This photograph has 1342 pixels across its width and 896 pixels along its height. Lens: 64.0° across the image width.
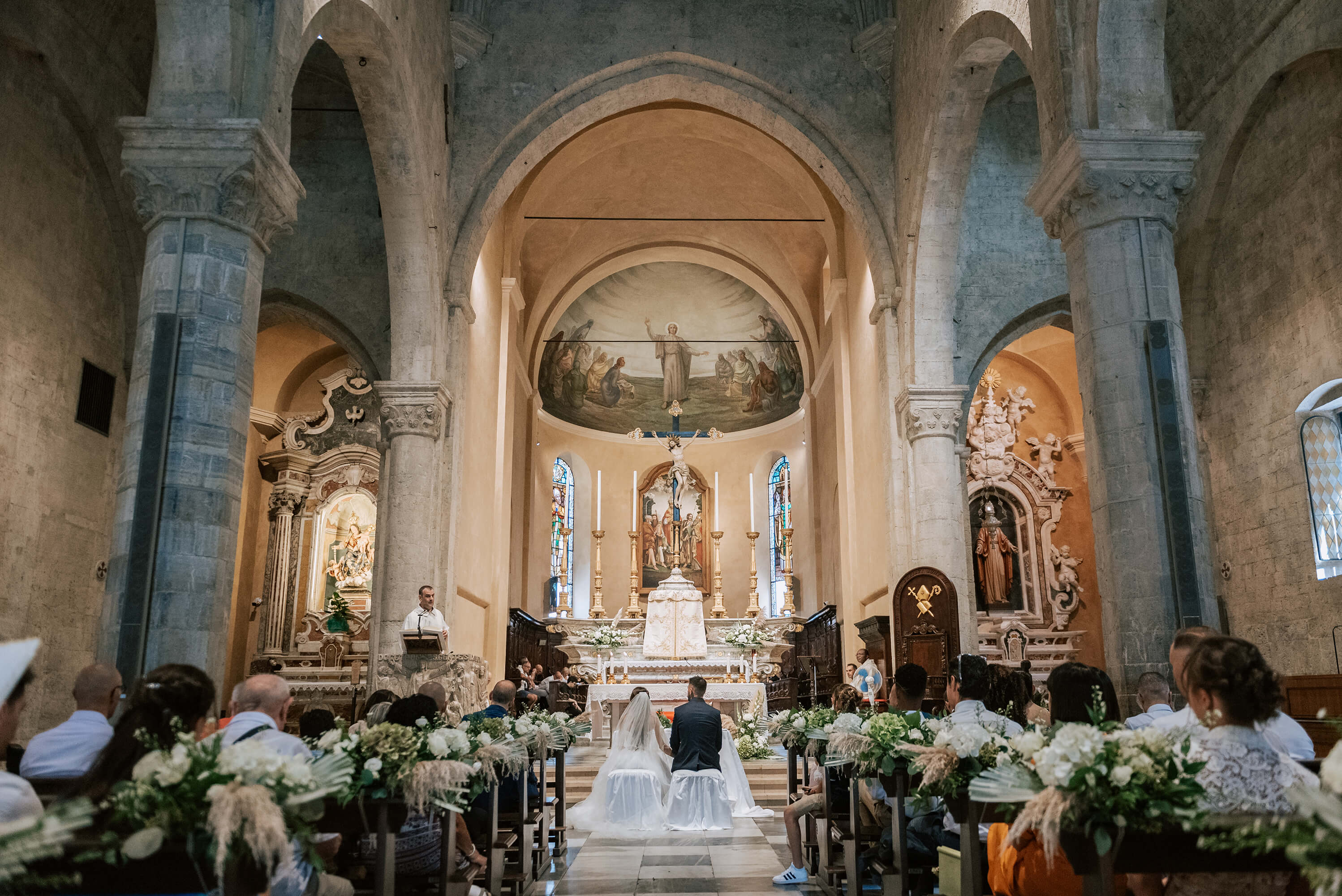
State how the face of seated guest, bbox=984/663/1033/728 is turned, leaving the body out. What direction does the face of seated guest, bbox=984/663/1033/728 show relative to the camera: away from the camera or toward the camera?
away from the camera

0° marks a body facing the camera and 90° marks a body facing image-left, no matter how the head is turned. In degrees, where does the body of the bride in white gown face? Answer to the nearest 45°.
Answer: approximately 180°

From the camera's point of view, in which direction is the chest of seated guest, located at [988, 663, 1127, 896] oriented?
away from the camera

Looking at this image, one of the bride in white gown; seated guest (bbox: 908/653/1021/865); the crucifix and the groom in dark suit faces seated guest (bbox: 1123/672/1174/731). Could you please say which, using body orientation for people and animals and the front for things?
the crucifix

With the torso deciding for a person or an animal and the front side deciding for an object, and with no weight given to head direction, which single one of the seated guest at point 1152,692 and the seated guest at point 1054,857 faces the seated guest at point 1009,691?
the seated guest at point 1054,857

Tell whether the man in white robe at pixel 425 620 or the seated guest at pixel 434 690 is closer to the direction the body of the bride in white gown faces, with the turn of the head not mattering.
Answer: the man in white robe

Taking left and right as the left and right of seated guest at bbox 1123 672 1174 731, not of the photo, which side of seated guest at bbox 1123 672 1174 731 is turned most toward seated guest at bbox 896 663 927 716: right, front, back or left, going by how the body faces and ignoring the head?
left

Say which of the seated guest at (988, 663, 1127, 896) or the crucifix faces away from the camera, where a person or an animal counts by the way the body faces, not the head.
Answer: the seated guest

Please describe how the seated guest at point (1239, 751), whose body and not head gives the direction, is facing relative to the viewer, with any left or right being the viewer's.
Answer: facing away from the viewer and to the left of the viewer

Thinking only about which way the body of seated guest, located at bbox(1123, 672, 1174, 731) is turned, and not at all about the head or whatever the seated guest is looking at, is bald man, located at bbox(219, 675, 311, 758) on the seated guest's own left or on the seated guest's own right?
on the seated guest's own left

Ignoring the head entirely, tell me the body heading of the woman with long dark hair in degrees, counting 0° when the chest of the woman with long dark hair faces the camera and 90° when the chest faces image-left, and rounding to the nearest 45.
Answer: approximately 225°

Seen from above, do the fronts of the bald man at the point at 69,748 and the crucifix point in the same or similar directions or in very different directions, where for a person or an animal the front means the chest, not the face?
very different directions

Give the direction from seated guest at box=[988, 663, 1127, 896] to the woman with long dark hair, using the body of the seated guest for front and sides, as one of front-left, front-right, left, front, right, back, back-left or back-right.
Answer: back-left

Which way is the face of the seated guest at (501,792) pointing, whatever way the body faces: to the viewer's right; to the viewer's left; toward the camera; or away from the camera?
away from the camera

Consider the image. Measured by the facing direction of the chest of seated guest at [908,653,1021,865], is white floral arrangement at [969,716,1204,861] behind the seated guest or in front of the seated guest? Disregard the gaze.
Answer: behind

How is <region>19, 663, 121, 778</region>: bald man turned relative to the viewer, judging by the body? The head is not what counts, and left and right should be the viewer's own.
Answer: facing away from the viewer and to the right of the viewer
